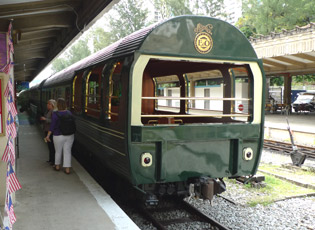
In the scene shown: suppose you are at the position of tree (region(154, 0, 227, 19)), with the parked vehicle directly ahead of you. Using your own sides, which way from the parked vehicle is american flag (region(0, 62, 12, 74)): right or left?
right

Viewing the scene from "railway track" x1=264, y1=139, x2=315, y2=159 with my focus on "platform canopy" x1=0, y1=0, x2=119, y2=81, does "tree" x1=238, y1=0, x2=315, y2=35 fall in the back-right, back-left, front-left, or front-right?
back-right
